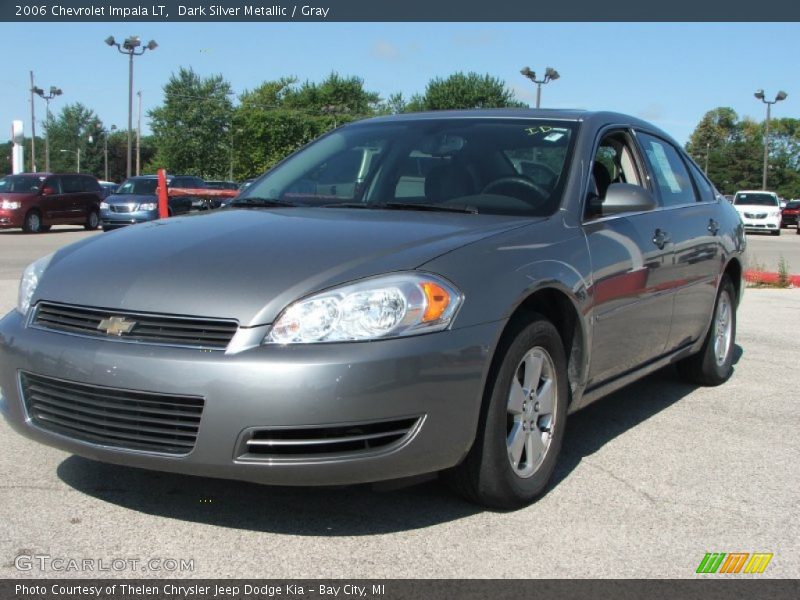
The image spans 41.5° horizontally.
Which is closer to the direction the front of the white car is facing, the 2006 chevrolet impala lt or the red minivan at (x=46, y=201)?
the 2006 chevrolet impala lt

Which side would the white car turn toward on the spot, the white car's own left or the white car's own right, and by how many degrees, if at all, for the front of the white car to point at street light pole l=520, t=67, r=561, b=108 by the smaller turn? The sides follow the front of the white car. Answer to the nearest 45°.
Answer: approximately 135° to the white car's own right

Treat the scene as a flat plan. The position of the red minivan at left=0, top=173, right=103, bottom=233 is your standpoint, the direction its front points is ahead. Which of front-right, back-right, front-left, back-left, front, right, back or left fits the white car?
back-left

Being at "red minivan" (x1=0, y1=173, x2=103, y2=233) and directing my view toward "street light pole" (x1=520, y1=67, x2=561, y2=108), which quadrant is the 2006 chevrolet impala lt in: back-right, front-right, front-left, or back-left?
back-right

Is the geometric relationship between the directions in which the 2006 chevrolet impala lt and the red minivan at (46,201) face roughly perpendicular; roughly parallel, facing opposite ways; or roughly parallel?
roughly parallel

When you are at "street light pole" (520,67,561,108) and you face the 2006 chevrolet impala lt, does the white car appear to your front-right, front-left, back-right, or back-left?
front-left

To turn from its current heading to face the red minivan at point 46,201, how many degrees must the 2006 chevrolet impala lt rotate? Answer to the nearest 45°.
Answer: approximately 135° to its right

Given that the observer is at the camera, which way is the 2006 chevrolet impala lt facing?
facing the viewer and to the left of the viewer

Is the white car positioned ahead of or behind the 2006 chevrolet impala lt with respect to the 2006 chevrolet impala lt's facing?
behind

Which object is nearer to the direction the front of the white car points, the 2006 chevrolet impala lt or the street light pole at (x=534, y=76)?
the 2006 chevrolet impala lt

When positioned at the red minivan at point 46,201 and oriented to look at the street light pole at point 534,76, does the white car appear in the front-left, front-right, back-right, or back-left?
front-right

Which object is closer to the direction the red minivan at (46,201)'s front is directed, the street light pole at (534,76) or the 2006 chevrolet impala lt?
the 2006 chevrolet impala lt

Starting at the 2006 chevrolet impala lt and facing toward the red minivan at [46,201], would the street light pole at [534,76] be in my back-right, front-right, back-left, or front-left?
front-right

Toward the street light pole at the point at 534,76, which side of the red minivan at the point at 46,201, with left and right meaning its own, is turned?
back

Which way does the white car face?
toward the camera

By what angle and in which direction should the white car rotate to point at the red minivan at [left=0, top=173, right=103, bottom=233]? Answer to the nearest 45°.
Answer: approximately 45° to its right

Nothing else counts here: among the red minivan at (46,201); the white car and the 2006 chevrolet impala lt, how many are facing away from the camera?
0

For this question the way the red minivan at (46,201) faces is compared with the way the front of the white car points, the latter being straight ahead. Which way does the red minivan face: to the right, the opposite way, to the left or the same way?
the same way

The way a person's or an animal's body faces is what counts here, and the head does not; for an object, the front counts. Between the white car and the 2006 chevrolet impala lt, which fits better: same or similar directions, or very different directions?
same or similar directions
